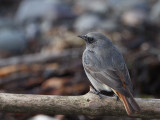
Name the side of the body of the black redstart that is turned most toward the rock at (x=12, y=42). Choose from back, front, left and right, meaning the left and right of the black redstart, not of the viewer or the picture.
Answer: front

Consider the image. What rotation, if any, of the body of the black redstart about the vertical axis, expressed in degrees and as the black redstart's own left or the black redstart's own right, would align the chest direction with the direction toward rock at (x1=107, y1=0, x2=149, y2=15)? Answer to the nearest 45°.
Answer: approximately 45° to the black redstart's own right

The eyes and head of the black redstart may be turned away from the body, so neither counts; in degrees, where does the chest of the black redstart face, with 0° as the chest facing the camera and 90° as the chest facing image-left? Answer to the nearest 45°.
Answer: approximately 135°

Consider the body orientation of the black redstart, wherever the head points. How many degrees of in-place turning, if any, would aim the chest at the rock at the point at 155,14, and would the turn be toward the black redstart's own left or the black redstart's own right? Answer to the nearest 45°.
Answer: approximately 45° to the black redstart's own right

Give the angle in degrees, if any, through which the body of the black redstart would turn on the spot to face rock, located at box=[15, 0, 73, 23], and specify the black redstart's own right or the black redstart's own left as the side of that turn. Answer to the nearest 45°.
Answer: approximately 45° to the black redstart's own right

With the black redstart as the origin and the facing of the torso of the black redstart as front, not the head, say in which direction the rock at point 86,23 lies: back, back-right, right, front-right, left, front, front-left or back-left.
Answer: front-right
